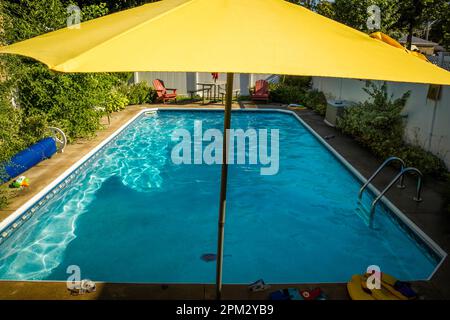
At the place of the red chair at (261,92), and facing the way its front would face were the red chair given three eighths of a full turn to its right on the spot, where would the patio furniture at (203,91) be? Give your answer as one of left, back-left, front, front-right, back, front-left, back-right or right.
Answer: left

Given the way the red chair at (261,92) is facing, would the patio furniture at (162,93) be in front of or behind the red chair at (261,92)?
in front

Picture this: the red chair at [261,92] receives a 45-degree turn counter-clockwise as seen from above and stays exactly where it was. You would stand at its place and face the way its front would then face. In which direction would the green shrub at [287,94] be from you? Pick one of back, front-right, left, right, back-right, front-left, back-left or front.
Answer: left

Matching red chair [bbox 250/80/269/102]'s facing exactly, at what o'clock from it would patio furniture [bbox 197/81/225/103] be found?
The patio furniture is roughly at 2 o'clock from the red chair.

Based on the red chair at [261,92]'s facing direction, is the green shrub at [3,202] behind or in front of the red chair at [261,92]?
in front

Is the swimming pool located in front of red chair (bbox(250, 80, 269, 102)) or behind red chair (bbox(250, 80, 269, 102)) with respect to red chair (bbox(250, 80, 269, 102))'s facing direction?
in front

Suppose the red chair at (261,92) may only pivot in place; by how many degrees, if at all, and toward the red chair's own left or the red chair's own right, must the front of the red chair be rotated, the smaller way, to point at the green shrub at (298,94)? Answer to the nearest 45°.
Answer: approximately 135° to the red chair's own left

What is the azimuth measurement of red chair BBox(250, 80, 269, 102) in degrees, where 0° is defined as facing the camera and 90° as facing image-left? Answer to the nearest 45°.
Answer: approximately 45°

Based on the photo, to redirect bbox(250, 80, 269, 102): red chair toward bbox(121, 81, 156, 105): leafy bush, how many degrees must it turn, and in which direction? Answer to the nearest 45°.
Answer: approximately 45° to its right

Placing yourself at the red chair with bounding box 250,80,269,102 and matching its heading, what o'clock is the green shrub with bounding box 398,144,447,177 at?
The green shrub is roughly at 10 o'clock from the red chair.
